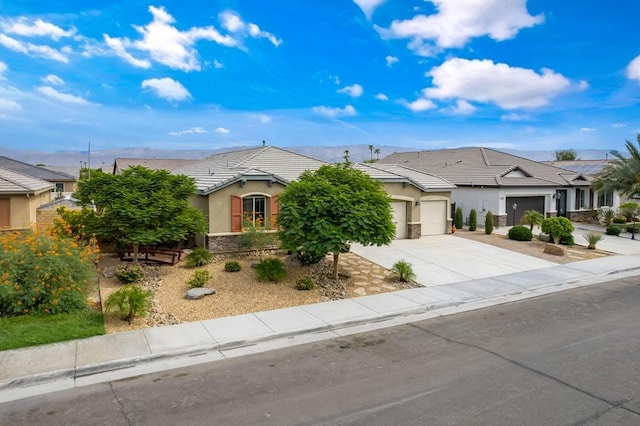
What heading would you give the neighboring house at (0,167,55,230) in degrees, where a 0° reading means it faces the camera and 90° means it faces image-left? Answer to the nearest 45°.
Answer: approximately 0°

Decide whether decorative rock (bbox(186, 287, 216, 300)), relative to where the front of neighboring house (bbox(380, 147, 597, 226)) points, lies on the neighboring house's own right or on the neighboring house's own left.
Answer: on the neighboring house's own right

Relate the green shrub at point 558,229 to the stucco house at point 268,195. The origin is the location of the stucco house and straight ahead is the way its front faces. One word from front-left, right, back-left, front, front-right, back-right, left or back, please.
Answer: front-left

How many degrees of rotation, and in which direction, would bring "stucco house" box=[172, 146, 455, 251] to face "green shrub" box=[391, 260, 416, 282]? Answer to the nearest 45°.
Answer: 0° — it already faces it

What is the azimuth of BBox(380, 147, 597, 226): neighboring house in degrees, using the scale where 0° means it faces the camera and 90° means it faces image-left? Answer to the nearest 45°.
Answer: approximately 315°

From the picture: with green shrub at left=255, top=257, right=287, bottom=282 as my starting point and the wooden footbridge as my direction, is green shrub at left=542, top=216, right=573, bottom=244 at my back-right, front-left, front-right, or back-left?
back-right

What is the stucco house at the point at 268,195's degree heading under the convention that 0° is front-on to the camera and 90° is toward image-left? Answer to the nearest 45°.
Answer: approximately 315°
